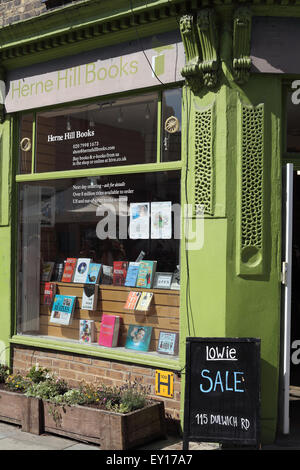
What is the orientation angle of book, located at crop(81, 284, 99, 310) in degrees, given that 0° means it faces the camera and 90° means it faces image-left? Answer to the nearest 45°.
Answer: approximately 0°

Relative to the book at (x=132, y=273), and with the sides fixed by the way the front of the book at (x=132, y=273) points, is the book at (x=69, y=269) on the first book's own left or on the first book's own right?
on the first book's own right

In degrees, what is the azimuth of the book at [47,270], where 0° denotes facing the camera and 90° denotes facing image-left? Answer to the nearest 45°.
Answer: approximately 0°

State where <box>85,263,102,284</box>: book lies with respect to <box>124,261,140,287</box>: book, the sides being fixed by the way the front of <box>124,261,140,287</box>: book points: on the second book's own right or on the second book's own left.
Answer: on the second book's own right
